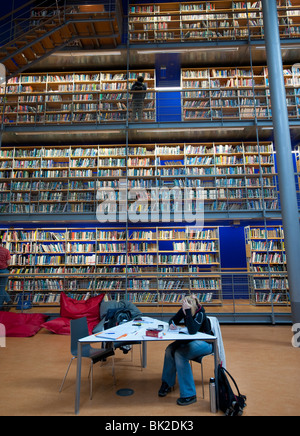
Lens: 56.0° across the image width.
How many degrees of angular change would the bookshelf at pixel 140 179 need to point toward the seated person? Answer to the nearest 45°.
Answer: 0° — it already faces them

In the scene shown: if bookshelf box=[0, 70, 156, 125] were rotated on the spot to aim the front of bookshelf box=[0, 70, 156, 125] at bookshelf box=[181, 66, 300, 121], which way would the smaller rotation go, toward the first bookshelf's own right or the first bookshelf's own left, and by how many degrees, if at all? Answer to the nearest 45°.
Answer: approximately 90° to the first bookshelf's own left

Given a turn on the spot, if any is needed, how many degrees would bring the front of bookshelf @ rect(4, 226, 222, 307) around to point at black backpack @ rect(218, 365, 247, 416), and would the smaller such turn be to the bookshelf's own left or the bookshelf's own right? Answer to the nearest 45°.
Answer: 0° — it already faces it
